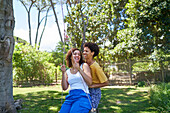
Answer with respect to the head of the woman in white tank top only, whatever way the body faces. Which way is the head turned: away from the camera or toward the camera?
toward the camera

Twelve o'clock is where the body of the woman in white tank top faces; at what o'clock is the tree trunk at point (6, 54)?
The tree trunk is roughly at 3 o'clock from the woman in white tank top.

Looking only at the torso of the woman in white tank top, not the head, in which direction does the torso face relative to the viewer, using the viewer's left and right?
facing the viewer and to the left of the viewer
